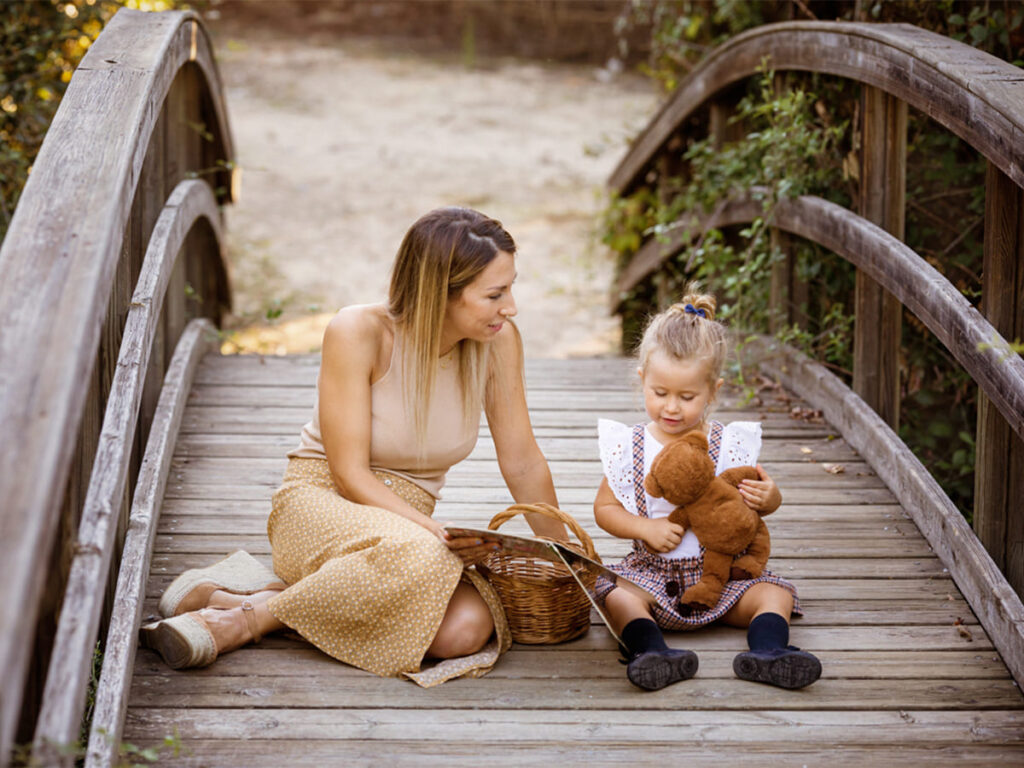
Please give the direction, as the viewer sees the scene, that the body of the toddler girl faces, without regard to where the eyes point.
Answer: toward the camera

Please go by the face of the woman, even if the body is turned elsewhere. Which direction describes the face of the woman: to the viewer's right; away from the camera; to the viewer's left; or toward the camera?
to the viewer's right

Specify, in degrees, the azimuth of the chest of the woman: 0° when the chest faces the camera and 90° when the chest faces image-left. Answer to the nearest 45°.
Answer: approximately 315°

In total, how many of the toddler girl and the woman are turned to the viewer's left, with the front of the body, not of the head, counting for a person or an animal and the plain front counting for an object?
0

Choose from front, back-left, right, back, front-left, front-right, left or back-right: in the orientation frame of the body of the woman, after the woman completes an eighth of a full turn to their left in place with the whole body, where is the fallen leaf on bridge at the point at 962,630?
front

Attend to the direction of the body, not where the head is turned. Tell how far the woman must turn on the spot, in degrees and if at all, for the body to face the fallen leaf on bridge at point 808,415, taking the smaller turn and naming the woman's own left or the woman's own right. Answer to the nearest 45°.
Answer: approximately 90° to the woman's own left
